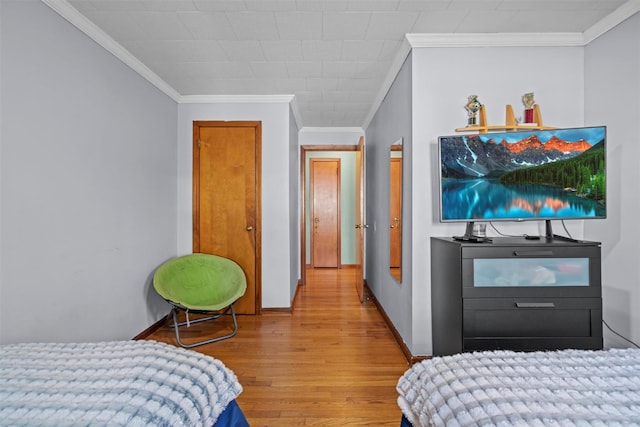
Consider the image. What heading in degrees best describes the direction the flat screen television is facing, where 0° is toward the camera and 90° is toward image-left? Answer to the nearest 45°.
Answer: approximately 0°

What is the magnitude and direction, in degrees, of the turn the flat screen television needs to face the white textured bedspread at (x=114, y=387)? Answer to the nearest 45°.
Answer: approximately 45° to its right

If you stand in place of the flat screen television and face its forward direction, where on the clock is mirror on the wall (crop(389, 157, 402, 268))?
The mirror on the wall is roughly at 4 o'clock from the flat screen television.

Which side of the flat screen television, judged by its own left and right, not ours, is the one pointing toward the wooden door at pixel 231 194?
right
